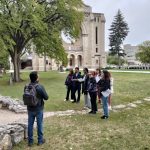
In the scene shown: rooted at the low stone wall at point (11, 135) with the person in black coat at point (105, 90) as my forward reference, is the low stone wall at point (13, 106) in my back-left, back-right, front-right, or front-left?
front-left

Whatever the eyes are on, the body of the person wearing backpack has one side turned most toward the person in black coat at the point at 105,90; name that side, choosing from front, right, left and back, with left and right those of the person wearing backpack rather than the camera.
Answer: front

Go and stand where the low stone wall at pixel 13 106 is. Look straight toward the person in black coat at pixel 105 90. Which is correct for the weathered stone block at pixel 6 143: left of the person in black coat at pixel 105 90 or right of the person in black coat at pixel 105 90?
right

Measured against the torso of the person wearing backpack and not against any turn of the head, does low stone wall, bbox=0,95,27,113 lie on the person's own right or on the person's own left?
on the person's own left

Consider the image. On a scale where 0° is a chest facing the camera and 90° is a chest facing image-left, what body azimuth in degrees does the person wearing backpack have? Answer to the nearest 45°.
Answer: approximately 225°

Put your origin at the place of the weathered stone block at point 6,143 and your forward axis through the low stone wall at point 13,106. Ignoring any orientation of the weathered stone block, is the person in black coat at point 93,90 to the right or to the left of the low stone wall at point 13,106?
right
